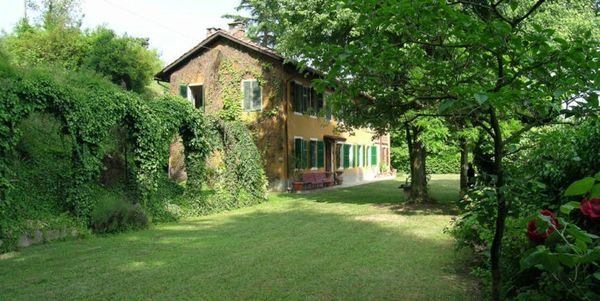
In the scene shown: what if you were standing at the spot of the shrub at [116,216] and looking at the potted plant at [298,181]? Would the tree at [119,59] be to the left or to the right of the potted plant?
left

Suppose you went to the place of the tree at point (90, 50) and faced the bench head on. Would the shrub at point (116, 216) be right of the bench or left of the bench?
right

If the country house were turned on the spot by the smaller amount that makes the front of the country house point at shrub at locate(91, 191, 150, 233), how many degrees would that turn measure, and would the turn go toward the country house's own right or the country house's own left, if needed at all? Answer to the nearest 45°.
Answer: approximately 45° to the country house's own right

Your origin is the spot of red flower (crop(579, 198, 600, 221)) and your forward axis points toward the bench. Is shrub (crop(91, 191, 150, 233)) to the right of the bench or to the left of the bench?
left

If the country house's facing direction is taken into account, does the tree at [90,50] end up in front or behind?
behind

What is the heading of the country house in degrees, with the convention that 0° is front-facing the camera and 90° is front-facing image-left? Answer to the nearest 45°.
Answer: approximately 315°

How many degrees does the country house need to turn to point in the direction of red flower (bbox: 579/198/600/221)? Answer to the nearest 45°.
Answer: approximately 45° to its right

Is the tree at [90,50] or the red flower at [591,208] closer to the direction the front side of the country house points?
the red flower
